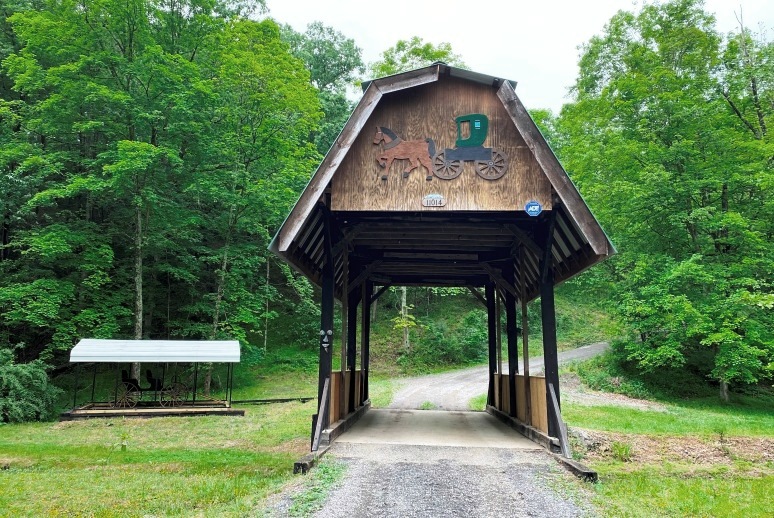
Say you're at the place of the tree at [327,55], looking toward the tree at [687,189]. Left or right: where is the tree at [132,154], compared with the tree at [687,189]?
right

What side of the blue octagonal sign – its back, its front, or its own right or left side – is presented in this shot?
front

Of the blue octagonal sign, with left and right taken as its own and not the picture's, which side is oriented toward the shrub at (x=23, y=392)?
right

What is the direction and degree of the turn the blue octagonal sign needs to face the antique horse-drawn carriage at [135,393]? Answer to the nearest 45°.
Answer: approximately 135° to its right

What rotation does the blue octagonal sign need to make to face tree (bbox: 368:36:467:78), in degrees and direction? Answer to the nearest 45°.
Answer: approximately 180°

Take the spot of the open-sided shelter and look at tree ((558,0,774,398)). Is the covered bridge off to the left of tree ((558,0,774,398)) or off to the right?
right

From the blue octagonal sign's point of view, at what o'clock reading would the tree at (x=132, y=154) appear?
The tree is roughly at 4 o'clock from the blue octagonal sign.

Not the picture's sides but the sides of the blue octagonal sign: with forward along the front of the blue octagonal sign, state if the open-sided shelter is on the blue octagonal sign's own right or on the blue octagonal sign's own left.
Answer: on the blue octagonal sign's own right
